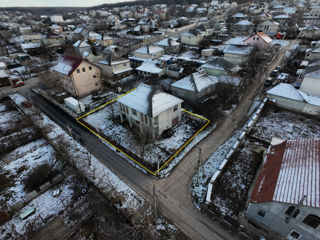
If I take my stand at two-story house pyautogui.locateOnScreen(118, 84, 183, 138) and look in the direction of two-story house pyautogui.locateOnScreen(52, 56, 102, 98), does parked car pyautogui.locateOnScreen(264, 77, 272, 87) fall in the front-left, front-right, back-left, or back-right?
back-right

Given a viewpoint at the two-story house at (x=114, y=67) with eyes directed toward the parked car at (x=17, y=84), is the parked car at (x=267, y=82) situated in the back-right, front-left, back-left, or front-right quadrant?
back-left

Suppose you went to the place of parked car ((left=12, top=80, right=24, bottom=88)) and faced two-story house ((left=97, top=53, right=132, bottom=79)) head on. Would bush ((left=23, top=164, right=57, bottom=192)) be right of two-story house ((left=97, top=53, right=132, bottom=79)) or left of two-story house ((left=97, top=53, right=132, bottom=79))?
right
